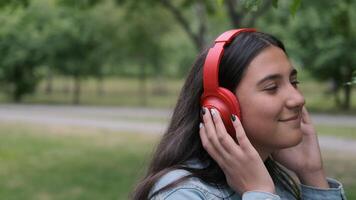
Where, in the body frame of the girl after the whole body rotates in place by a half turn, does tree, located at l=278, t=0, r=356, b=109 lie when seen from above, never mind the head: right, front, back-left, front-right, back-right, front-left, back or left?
front-right

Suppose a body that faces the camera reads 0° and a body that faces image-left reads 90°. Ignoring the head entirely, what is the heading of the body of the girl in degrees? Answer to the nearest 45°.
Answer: approximately 315°

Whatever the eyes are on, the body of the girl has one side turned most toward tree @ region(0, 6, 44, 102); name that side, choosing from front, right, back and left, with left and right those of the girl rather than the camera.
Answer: back

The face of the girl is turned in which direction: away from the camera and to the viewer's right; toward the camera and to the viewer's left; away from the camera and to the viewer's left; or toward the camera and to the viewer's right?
toward the camera and to the viewer's right
